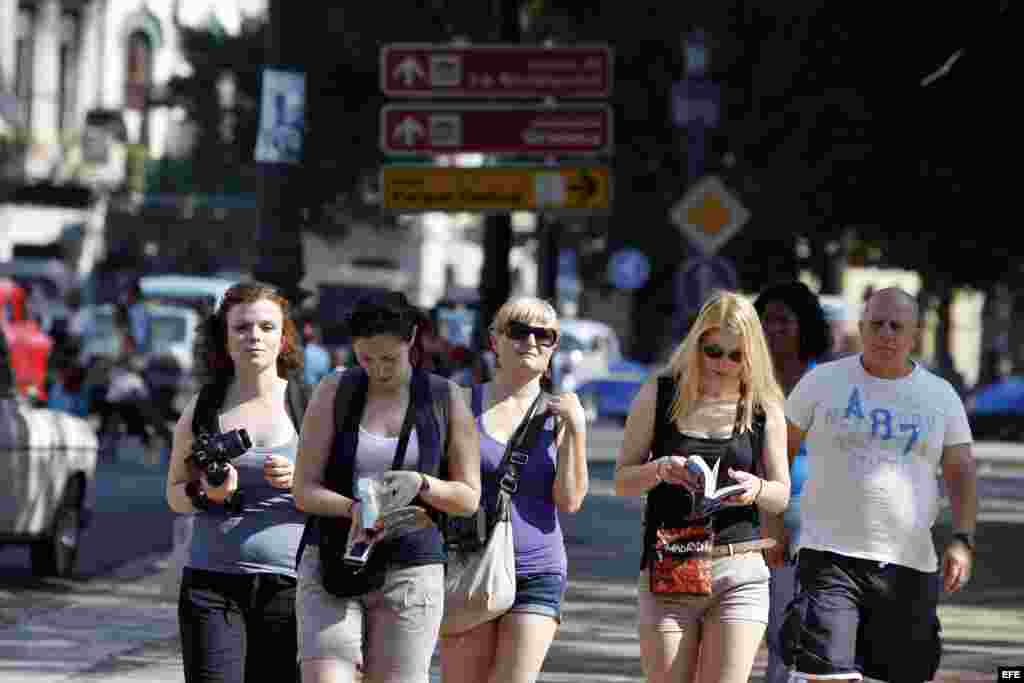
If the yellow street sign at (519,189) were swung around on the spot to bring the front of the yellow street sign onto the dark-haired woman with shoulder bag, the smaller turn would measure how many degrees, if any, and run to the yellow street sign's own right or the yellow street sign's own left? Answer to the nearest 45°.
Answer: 0° — it already faces them

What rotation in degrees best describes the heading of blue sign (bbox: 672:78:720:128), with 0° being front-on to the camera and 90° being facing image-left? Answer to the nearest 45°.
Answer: approximately 0°
